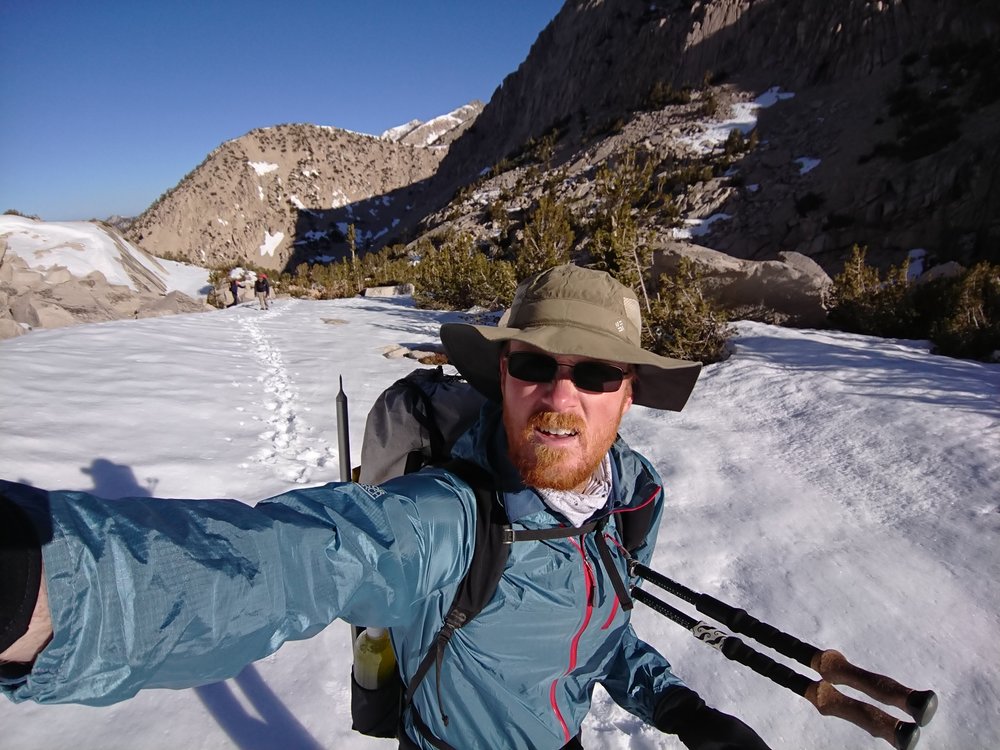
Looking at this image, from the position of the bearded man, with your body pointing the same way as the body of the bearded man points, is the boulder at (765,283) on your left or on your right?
on your left

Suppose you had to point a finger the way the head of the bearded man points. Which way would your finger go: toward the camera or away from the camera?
toward the camera

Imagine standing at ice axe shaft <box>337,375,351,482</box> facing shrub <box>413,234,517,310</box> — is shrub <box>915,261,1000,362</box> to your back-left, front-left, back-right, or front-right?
front-right

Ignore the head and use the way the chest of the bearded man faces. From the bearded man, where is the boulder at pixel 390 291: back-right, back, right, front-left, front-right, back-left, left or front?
back-left

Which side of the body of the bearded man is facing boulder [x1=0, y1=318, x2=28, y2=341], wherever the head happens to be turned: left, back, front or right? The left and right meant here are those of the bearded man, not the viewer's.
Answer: back

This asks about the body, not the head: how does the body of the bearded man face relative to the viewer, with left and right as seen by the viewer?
facing the viewer and to the right of the viewer

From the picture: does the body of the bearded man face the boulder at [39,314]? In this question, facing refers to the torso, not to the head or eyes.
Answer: no

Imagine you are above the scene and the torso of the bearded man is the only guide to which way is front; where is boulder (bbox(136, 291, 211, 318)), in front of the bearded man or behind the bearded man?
behind

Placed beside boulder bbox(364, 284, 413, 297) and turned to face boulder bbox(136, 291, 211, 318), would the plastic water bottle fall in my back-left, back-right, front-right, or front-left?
front-left

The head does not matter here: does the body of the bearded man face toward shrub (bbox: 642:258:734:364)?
no

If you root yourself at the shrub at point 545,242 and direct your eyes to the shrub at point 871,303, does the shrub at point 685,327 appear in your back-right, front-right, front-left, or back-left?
front-right

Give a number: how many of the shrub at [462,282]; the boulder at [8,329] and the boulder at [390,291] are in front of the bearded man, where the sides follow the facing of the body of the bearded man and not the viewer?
0
